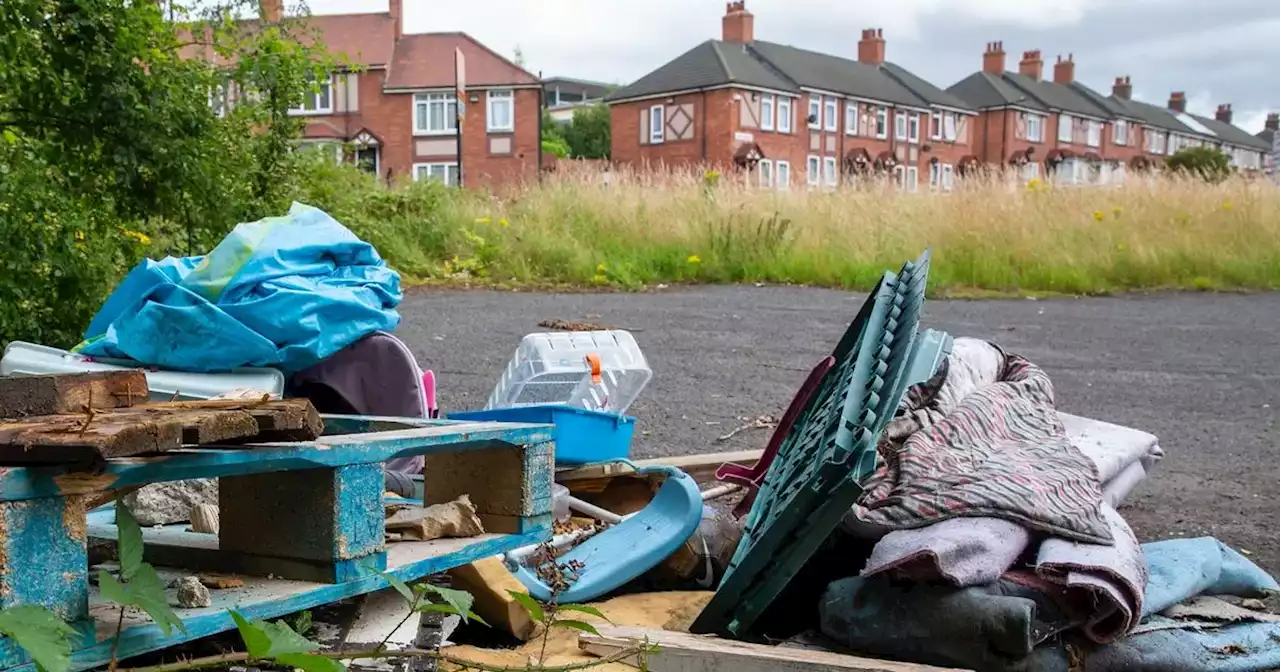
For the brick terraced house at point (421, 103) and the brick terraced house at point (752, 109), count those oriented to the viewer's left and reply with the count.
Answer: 0

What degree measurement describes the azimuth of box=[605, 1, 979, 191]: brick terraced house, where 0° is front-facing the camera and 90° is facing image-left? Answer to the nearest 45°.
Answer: approximately 315°

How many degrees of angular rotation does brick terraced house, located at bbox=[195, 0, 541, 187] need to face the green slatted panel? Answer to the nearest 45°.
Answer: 0° — it already faces it

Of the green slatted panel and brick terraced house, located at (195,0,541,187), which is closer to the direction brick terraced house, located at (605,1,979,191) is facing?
the green slatted panel

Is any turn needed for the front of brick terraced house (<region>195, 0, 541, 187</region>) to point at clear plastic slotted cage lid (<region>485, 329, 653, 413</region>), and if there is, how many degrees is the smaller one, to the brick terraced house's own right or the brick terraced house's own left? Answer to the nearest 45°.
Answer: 0° — it already faces it

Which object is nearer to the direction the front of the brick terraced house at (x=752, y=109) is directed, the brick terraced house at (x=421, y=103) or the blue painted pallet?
the blue painted pallet

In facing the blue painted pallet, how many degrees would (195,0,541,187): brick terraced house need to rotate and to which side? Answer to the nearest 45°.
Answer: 0° — it already faces it

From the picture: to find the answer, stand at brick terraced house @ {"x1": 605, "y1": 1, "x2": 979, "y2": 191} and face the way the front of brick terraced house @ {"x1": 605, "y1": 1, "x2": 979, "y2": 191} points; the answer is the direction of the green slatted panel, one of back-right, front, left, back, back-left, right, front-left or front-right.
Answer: front-right

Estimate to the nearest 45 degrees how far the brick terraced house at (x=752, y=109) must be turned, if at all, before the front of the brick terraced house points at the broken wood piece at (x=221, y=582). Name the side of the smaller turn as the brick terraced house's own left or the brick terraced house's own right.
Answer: approximately 45° to the brick terraced house's own right

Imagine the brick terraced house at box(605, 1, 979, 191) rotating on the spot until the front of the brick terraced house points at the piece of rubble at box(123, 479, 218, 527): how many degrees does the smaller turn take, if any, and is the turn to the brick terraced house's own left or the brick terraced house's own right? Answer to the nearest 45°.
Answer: approximately 45° to the brick terraced house's own right

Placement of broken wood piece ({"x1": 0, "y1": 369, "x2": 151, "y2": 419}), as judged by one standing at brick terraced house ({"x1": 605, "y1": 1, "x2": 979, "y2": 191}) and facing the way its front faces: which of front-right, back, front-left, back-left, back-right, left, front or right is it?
front-right

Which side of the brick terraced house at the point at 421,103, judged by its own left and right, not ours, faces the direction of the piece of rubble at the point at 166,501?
front

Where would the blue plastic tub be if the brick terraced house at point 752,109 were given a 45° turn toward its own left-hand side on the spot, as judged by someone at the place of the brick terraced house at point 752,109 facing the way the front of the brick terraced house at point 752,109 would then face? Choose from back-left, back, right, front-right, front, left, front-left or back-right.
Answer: right

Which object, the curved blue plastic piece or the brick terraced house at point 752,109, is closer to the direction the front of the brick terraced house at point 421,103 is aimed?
the curved blue plastic piece
